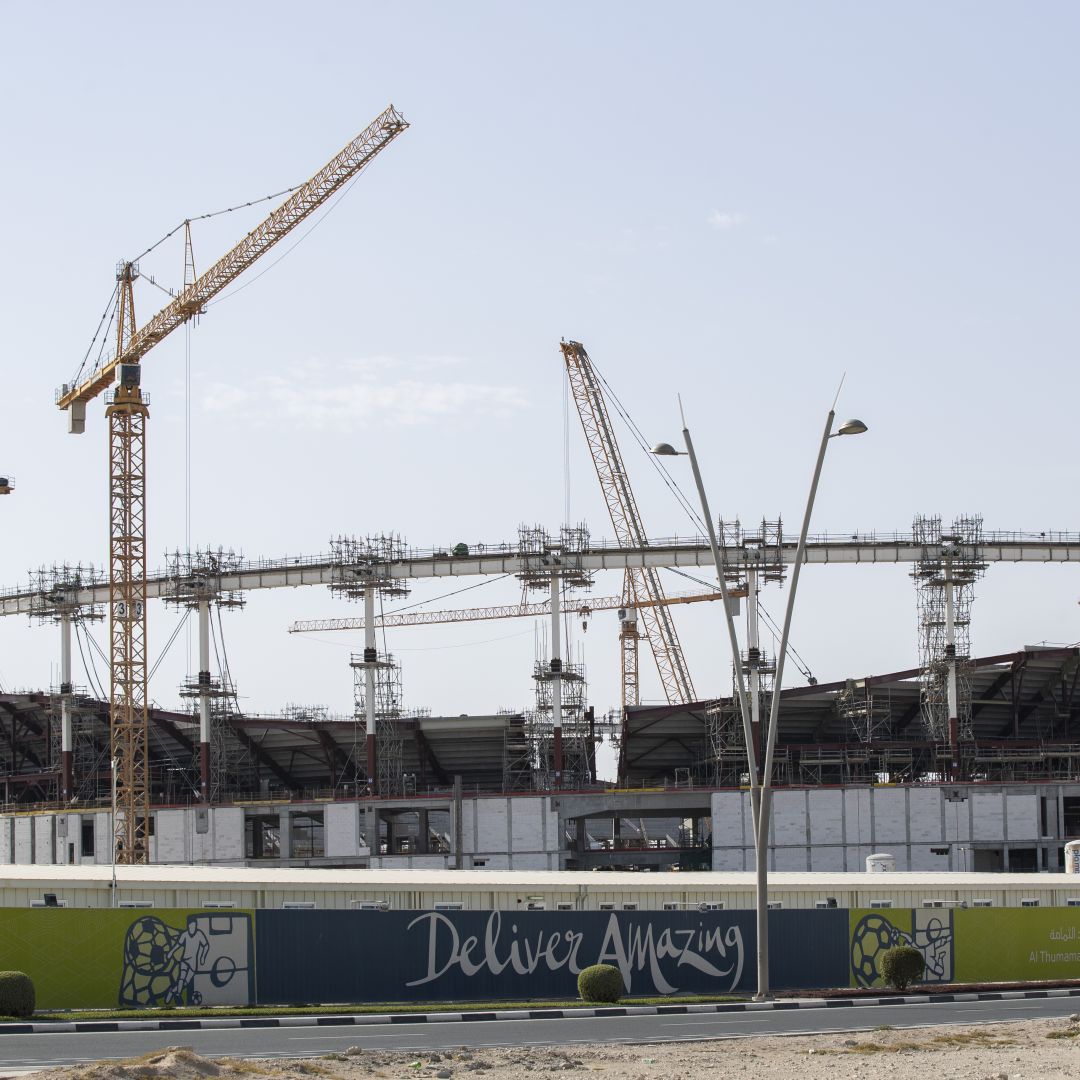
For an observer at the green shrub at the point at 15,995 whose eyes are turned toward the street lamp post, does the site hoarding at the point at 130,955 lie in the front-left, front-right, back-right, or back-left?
front-left

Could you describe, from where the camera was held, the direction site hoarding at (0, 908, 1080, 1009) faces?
facing the viewer

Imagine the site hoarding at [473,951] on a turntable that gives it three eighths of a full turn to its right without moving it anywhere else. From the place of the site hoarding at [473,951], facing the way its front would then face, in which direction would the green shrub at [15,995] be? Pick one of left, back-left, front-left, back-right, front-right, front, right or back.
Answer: left
